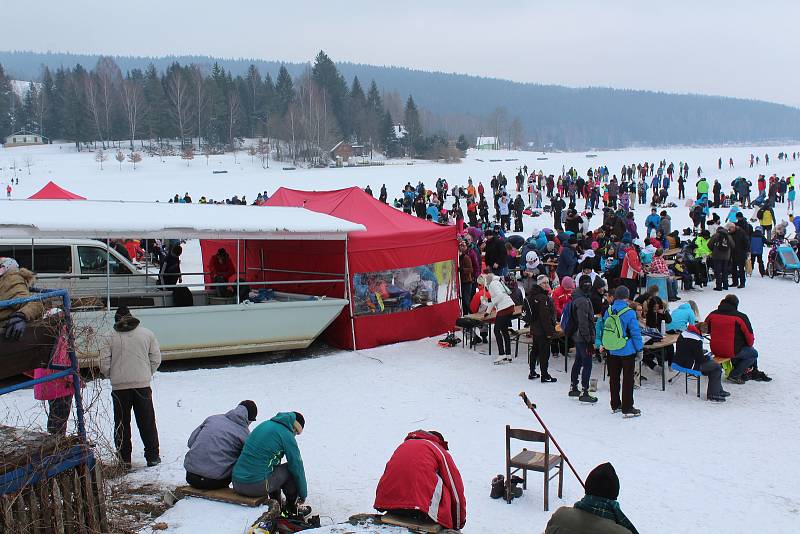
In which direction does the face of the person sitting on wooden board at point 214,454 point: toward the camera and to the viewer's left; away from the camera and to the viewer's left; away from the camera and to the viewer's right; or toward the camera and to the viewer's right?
away from the camera and to the viewer's right

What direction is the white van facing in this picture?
to the viewer's right

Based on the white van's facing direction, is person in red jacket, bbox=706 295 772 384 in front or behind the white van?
in front

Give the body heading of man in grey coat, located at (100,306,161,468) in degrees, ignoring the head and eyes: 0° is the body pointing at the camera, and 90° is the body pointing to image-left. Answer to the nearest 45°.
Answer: approximately 180°

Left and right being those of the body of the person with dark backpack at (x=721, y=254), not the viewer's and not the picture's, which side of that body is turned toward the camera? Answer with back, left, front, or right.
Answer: back

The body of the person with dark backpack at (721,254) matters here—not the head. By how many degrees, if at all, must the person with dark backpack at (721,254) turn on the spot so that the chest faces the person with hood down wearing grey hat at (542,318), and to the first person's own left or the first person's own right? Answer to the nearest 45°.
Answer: approximately 180°

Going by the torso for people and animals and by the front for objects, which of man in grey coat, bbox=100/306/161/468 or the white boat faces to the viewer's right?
the white boat

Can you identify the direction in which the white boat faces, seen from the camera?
facing to the right of the viewer

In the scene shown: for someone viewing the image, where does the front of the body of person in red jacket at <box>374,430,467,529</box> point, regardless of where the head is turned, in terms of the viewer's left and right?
facing away from the viewer and to the right of the viewer

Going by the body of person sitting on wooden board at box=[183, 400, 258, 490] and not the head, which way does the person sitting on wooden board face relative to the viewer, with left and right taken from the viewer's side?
facing away from the viewer and to the right of the viewer

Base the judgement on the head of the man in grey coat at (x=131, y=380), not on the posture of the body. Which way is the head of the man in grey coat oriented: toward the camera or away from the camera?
away from the camera

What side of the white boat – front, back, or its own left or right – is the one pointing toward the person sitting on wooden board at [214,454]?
right

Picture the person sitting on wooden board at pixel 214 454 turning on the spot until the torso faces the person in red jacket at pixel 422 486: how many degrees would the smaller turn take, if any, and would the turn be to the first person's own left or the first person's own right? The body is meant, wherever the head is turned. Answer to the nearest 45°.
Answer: approximately 90° to the first person's own right
